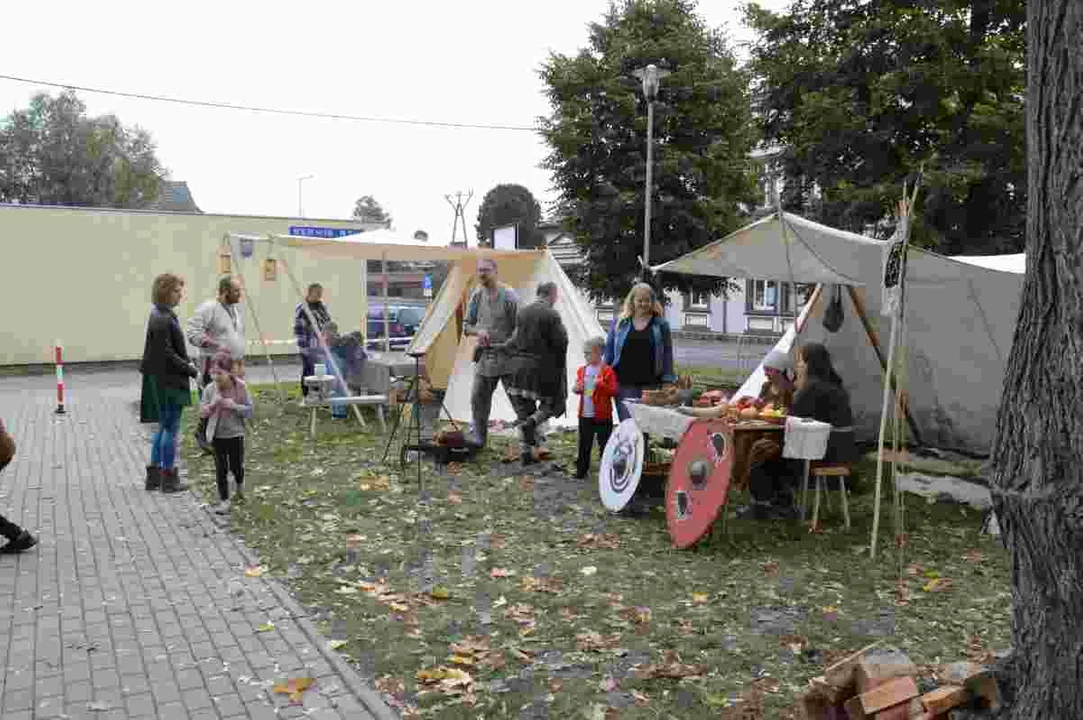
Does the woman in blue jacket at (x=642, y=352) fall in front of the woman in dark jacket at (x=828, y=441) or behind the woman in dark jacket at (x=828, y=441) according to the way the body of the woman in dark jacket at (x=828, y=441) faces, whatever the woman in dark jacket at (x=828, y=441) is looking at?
in front

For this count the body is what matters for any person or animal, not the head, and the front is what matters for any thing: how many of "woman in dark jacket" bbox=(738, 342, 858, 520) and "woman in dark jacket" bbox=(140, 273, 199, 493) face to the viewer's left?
1

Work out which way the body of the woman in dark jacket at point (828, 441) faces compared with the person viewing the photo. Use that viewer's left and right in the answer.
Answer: facing to the left of the viewer

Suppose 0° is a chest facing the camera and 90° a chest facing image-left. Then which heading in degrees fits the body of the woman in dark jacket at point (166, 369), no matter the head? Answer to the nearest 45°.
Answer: approximately 270°

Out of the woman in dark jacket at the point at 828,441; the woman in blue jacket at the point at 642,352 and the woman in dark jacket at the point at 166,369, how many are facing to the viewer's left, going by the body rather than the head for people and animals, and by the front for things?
1

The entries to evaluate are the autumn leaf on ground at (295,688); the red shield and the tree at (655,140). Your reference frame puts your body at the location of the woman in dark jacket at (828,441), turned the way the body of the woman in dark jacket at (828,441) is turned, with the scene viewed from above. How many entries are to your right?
1

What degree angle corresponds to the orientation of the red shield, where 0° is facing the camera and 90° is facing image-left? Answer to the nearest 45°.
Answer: approximately 45°

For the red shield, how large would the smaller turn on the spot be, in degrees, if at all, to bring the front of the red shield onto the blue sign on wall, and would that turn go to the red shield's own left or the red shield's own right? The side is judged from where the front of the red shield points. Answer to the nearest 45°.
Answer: approximately 90° to the red shield's own right

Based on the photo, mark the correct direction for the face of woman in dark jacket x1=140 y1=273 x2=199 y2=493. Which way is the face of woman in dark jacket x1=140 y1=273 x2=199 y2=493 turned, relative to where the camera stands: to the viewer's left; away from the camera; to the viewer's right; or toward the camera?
to the viewer's right

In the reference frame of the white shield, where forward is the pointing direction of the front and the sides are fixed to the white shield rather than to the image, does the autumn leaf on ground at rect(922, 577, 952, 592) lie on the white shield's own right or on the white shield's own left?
on the white shield's own left

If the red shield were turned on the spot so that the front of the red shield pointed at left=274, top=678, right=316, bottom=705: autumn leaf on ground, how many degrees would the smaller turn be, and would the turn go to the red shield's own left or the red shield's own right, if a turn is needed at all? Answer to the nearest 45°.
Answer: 0° — it already faces it
